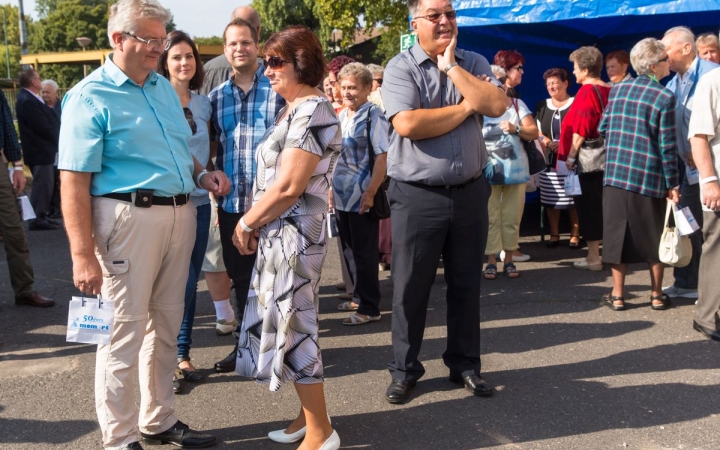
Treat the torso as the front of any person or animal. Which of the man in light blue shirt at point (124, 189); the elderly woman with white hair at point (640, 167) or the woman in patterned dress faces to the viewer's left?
the woman in patterned dress

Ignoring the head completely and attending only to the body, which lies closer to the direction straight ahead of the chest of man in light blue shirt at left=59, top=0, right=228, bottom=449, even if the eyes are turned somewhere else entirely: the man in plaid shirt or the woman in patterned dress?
the woman in patterned dress

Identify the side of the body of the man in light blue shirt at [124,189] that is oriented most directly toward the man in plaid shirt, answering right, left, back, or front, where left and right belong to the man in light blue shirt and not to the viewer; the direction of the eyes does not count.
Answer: left

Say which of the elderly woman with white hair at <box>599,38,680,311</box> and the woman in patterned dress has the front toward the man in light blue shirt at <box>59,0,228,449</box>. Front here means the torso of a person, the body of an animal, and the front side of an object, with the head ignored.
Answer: the woman in patterned dress

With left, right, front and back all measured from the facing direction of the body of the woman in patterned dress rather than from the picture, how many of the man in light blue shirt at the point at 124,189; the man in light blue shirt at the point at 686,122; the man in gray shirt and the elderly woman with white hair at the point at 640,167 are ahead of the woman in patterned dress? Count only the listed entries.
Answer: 1

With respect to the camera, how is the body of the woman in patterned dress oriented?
to the viewer's left

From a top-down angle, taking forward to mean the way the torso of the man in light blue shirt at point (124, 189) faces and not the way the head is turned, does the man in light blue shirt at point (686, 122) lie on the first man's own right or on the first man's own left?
on the first man's own left

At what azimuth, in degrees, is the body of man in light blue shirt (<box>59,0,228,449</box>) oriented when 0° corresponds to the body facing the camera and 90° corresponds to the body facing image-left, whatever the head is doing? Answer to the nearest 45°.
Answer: approximately 315°

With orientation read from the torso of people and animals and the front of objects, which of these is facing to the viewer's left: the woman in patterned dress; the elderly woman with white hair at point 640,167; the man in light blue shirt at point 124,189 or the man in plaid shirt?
the woman in patterned dress

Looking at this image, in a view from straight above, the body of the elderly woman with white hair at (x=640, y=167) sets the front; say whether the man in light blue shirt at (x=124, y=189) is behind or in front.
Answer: behind

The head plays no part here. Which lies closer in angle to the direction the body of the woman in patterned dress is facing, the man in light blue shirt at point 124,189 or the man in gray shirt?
the man in light blue shirt

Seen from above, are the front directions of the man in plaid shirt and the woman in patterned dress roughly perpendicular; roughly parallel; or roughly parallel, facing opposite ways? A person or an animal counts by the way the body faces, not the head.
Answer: roughly perpendicular

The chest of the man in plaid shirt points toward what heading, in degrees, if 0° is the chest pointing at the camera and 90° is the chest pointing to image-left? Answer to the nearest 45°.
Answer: approximately 0°

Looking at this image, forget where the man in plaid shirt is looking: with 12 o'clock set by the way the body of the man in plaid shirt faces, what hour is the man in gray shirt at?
The man in gray shirt is roughly at 10 o'clock from the man in plaid shirt.
